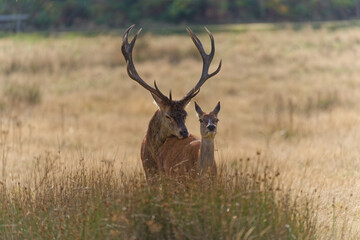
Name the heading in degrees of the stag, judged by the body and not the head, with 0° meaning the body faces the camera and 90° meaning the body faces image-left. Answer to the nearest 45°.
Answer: approximately 315°

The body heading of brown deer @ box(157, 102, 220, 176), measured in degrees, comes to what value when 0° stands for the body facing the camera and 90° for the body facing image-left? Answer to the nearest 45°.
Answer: approximately 315°
